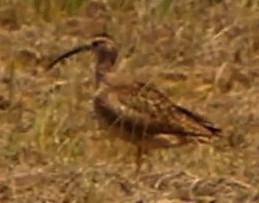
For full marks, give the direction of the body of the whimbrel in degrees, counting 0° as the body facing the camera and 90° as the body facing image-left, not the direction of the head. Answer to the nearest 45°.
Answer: approximately 90°
